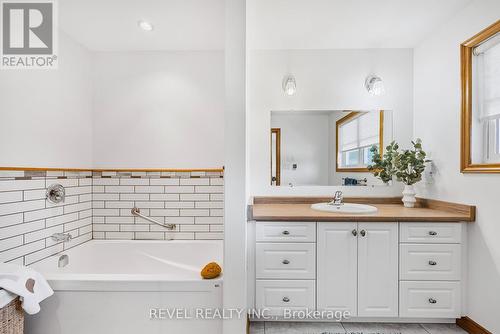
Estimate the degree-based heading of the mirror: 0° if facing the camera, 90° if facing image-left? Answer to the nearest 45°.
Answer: approximately 0°

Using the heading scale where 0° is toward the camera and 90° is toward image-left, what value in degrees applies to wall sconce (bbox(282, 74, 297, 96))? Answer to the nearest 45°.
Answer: approximately 0°

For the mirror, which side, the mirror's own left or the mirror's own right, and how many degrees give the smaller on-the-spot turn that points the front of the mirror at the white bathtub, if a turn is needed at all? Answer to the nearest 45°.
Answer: approximately 45° to the mirror's own right

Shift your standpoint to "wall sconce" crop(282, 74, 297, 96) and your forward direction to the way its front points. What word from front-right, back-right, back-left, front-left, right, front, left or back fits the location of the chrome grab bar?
right

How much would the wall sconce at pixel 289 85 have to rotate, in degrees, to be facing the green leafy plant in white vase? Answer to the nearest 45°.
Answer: approximately 90° to its left

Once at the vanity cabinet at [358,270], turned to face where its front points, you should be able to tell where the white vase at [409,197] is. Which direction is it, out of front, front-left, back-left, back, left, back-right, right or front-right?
back-left
